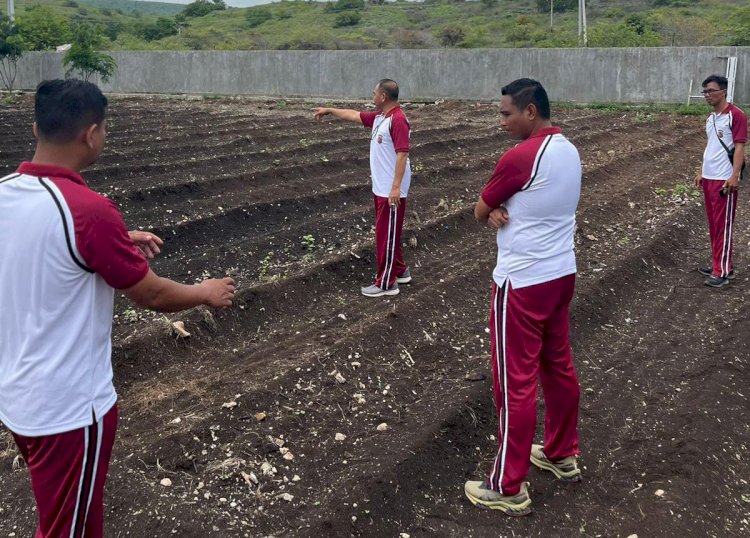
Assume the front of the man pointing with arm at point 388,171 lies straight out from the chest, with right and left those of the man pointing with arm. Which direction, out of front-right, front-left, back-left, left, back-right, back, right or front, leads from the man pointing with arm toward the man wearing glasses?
back

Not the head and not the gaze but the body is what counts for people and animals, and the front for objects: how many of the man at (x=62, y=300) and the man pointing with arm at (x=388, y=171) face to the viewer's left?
1

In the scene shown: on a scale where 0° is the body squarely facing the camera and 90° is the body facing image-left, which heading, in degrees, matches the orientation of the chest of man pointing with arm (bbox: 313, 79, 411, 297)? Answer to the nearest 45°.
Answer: approximately 90°

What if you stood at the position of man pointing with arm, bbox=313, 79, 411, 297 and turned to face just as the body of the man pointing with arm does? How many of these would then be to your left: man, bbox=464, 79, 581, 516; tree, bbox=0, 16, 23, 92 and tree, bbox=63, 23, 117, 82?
1

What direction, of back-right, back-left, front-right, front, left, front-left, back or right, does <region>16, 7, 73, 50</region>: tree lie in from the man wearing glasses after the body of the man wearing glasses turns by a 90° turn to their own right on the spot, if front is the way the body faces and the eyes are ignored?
front

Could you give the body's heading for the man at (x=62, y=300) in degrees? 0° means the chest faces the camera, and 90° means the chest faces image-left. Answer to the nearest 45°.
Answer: approximately 225°

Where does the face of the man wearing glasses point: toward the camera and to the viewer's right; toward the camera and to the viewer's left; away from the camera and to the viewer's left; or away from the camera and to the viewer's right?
toward the camera and to the viewer's left

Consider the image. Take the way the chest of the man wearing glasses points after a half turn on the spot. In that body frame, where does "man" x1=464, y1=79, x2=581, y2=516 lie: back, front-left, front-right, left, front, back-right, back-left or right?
back-right

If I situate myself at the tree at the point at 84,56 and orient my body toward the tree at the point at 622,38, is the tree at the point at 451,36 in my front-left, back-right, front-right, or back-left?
front-left

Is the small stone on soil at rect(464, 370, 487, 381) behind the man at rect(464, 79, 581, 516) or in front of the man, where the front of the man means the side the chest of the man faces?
in front

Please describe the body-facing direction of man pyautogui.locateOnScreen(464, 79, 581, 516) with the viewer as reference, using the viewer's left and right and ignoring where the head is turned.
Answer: facing away from the viewer and to the left of the viewer

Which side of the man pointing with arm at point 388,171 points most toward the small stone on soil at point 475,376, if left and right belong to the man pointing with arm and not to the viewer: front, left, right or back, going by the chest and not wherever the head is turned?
left
